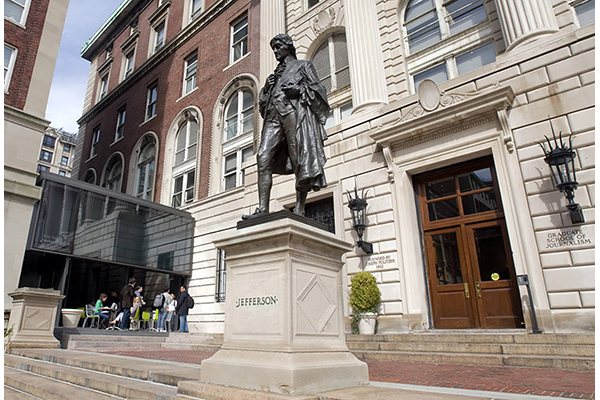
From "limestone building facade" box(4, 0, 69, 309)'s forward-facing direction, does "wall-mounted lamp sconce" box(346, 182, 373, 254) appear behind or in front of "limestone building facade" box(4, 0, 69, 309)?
in front

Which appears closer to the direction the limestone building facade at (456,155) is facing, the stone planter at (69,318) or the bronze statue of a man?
the bronze statue of a man

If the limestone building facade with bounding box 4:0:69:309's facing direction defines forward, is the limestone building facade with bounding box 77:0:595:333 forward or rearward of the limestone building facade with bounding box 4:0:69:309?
forward

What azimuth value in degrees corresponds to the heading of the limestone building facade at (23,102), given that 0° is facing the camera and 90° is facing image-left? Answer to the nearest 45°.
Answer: approximately 315°

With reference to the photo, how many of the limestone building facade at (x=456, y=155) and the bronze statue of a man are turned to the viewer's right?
0

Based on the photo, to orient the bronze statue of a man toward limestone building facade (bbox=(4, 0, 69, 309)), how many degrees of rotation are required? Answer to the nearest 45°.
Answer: approximately 90° to its right

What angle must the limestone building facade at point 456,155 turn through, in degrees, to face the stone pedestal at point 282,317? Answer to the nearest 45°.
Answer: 0° — it already faces it
